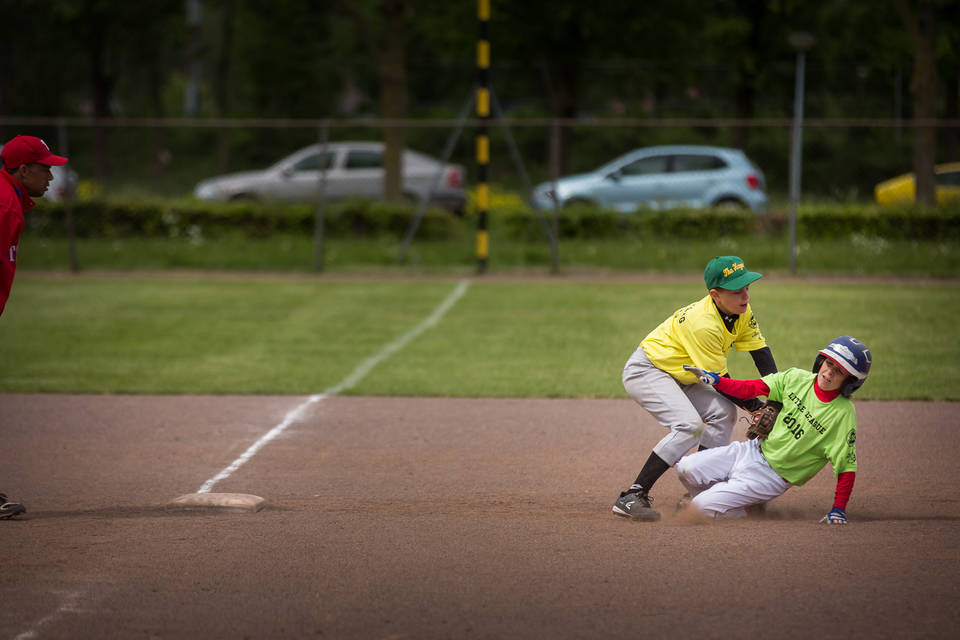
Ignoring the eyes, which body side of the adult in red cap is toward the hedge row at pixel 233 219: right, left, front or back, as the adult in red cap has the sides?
left

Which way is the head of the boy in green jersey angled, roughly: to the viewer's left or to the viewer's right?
to the viewer's left

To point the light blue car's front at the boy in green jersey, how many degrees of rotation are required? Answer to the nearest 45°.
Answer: approximately 90° to its left

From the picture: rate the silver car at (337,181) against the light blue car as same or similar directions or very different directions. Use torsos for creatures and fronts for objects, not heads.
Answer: same or similar directions

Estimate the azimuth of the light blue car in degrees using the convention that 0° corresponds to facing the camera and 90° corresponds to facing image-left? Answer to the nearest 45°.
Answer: approximately 90°

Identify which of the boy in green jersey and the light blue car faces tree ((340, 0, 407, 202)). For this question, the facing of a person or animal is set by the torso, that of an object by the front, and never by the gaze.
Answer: the light blue car

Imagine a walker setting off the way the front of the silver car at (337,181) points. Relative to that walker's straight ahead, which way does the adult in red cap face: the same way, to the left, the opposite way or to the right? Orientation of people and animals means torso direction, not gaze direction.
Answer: the opposite way

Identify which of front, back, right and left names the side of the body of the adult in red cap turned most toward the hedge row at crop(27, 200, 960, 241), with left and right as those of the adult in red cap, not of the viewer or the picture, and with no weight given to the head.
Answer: left

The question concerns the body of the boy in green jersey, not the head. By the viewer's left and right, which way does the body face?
facing the viewer and to the left of the viewer

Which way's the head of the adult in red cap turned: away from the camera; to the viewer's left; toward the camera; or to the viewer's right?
to the viewer's right

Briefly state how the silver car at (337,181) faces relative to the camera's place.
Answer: facing to the left of the viewer

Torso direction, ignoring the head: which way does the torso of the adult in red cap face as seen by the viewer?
to the viewer's right

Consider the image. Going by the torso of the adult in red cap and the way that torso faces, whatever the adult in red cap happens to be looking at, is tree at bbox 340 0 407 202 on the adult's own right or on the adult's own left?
on the adult's own left
